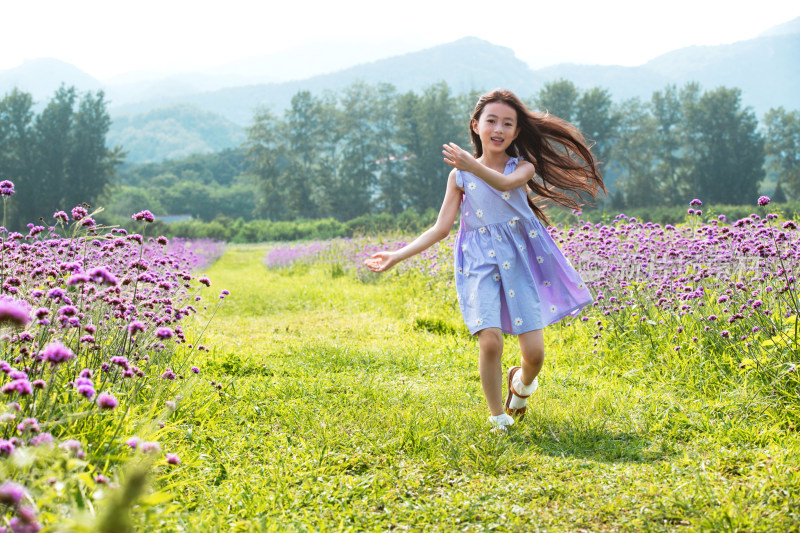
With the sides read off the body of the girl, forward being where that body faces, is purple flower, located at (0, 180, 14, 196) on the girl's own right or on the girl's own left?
on the girl's own right

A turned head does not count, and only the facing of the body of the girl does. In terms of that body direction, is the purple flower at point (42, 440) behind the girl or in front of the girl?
in front

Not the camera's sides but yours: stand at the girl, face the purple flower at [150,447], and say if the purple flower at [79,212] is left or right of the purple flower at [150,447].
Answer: right

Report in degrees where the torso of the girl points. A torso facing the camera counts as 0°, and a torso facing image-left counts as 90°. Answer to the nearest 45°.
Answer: approximately 0°

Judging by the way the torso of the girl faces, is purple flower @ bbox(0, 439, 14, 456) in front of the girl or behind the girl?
in front

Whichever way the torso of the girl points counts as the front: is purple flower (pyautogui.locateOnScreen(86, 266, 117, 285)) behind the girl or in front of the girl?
in front

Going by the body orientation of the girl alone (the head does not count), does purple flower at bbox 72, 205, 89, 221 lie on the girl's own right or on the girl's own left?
on the girl's own right
